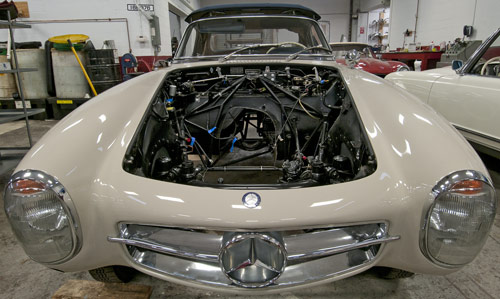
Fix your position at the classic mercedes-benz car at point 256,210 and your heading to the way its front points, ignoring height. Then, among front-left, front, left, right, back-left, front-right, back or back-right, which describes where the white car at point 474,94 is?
back-left

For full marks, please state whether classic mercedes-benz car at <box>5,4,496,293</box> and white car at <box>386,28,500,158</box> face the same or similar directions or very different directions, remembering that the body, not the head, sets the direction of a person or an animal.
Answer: very different directions

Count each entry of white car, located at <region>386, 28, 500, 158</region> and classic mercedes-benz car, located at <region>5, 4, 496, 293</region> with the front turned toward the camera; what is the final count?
1

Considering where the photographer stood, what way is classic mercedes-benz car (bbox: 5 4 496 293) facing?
facing the viewer

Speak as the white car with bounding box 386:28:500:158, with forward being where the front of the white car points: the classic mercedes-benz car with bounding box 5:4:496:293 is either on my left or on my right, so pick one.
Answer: on my left
